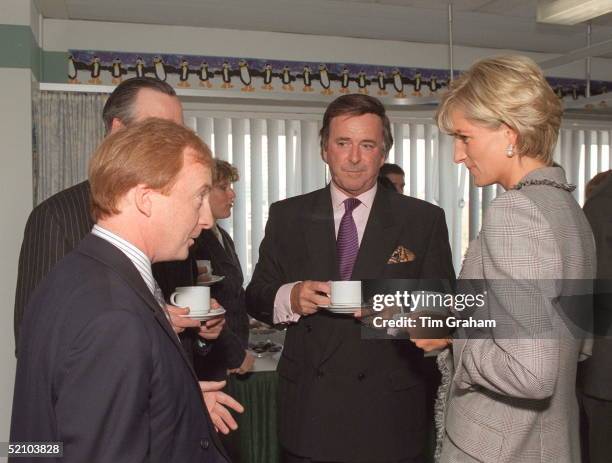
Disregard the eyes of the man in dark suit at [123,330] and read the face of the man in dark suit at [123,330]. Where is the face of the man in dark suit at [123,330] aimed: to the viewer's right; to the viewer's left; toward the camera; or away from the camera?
to the viewer's right

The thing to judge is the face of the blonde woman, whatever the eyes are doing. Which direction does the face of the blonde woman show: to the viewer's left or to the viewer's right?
to the viewer's left

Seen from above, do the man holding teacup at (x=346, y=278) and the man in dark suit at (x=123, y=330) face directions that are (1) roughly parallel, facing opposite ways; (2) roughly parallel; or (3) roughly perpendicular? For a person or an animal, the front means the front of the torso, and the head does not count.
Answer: roughly perpendicular

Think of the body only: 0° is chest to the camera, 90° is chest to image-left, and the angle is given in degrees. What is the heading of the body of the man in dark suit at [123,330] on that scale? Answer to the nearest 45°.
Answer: approximately 270°

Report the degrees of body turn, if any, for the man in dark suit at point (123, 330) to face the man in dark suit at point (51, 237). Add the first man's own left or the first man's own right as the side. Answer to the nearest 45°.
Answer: approximately 90° to the first man's own left

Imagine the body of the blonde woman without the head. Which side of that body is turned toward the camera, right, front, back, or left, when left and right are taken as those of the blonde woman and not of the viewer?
left

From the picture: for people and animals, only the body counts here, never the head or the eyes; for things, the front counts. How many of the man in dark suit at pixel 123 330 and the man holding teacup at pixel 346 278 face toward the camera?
1

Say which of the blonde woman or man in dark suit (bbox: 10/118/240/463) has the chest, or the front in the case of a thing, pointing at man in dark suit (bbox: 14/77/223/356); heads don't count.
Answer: the blonde woman

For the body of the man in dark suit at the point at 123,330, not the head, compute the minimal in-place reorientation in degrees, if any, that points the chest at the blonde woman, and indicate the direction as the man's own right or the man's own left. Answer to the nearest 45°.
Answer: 0° — they already face them

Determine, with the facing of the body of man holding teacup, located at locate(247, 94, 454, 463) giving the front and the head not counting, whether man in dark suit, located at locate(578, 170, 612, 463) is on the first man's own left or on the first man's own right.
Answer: on the first man's own left

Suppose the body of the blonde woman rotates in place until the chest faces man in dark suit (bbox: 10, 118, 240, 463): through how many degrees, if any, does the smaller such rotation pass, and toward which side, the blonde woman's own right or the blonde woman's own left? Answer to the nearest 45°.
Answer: approximately 45° to the blonde woman's own left
